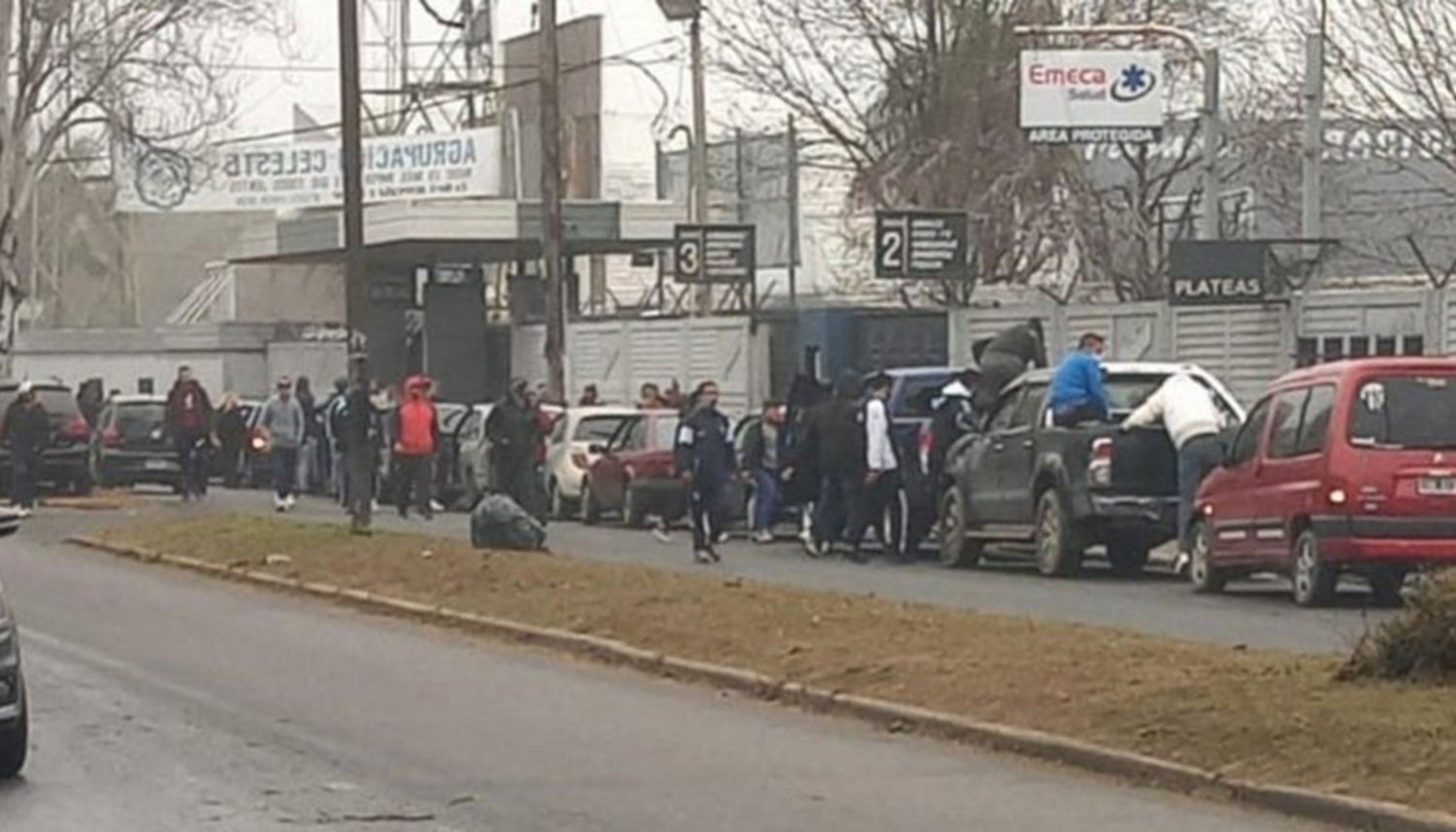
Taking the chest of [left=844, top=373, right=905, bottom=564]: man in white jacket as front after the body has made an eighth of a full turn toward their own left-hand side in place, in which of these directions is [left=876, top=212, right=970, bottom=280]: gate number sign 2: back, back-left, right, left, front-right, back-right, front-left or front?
front-left

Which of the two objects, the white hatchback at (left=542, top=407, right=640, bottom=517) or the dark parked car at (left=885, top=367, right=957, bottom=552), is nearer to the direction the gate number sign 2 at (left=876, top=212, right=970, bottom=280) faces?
the dark parked car

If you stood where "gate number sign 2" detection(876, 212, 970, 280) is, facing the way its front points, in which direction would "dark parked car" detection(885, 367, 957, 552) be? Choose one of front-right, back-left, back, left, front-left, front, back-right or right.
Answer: front

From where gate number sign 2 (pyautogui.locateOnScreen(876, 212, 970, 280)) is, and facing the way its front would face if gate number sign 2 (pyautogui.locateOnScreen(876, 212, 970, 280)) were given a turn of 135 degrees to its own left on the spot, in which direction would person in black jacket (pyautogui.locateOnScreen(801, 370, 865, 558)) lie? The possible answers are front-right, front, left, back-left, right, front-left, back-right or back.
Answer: back-right

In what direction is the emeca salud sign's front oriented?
toward the camera

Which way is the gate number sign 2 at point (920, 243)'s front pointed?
toward the camera

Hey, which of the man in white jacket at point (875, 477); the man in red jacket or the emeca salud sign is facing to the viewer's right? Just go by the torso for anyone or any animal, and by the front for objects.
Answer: the man in white jacket

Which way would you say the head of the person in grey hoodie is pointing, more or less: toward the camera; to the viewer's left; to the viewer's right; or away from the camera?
toward the camera

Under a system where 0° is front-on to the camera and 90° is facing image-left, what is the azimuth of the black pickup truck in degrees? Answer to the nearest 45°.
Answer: approximately 135°

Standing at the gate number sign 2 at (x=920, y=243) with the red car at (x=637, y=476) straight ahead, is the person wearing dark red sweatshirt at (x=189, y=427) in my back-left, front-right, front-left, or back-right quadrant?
front-right
